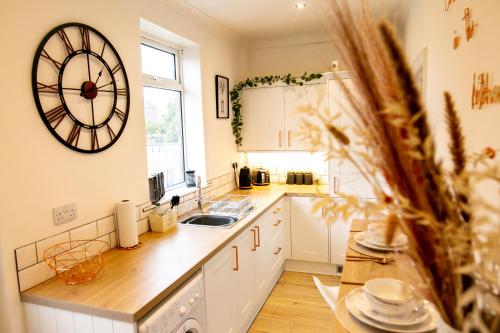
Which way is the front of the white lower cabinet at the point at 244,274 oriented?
to the viewer's right

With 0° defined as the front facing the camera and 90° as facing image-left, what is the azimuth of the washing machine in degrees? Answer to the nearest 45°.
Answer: approximately 315°

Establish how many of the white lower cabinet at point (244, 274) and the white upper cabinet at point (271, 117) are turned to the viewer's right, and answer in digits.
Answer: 1

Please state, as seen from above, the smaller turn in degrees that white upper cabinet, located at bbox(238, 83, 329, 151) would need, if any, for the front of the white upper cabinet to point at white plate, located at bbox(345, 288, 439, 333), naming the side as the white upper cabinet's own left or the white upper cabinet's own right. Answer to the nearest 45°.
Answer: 0° — it already faces it

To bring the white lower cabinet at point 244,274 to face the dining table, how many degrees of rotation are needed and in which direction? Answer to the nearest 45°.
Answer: approximately 45° to its right

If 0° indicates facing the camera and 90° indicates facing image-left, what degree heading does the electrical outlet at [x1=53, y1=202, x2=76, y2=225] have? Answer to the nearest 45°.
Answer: approximately 315°
